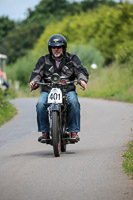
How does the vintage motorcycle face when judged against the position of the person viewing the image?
facing the viewer

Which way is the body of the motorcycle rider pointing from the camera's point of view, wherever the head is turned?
toward the camera
